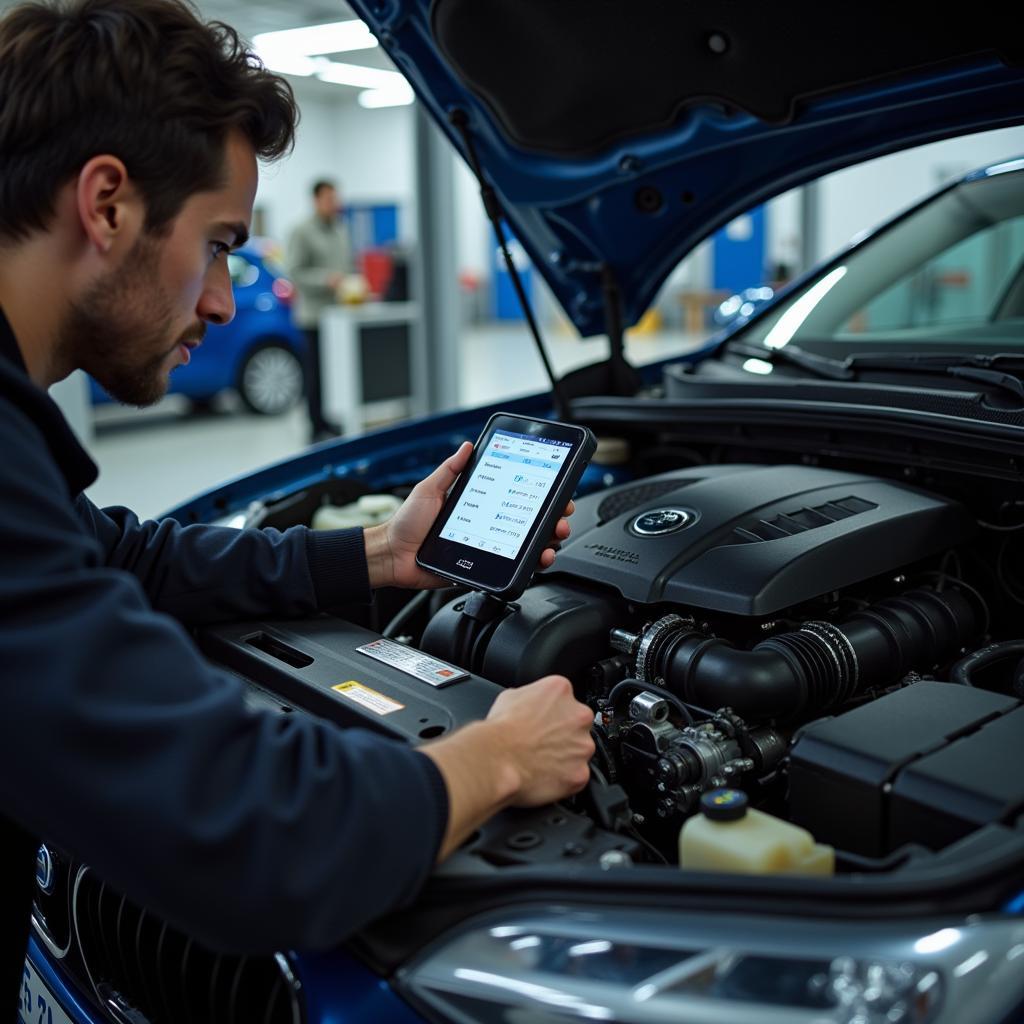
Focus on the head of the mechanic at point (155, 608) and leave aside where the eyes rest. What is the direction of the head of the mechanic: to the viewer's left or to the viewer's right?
to the viewer's right

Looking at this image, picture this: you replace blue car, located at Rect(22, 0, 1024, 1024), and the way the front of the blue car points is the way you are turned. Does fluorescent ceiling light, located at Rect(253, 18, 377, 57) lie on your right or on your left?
on your right

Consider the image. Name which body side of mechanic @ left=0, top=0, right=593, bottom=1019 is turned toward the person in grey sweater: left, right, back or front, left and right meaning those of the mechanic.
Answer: left

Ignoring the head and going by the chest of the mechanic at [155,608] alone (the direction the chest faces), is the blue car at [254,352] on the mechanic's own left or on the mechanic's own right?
on the mechanic's own left

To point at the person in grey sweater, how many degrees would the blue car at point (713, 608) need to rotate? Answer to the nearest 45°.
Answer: approximately 135° to its right

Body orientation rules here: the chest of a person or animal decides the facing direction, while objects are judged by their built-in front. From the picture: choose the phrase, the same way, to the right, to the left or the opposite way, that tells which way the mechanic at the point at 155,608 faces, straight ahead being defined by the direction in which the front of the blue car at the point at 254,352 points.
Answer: the opposite way

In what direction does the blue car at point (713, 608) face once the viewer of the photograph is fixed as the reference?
facing the viewer and to the left of the viewer

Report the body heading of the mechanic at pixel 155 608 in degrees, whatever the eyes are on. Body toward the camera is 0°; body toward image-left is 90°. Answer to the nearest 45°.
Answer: approximately 270°

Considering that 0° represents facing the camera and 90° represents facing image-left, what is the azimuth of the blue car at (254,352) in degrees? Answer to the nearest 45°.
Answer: approximately 90°
